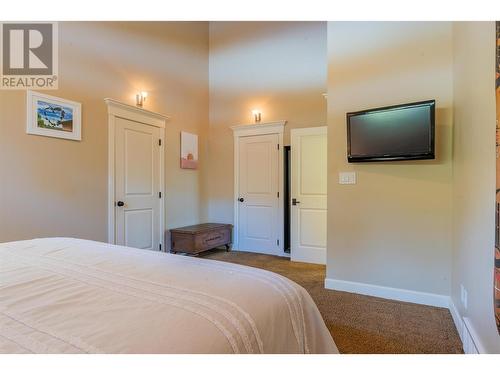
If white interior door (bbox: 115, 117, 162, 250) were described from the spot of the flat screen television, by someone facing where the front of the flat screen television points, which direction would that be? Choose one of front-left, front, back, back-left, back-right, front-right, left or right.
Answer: front-right

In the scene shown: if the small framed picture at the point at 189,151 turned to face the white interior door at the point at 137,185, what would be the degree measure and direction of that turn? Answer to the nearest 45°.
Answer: approximately 90° to its right

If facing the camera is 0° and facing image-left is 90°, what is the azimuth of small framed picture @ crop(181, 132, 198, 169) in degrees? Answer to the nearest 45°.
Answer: approximately 315°
